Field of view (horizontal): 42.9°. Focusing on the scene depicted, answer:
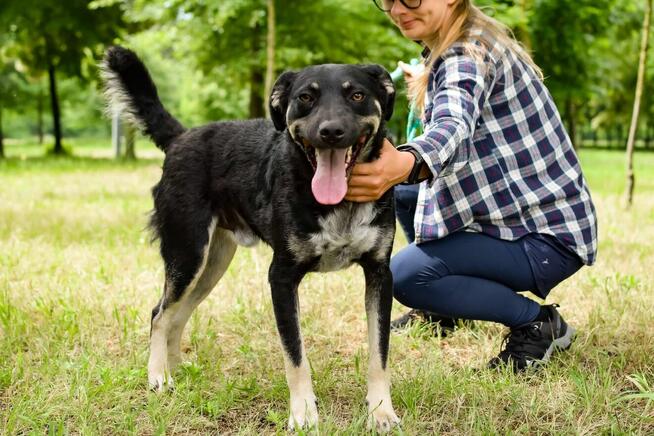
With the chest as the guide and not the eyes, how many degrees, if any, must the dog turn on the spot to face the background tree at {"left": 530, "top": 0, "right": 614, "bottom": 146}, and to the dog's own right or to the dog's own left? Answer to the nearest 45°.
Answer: approximately 90° to the dog's own left

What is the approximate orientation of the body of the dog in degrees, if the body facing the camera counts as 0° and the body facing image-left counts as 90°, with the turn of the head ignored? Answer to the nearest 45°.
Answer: approximately 315°

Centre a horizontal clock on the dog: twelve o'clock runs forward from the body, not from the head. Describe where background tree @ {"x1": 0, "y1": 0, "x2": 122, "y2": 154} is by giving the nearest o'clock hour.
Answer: The background tree is roughly at 7 o'clock from the dog.

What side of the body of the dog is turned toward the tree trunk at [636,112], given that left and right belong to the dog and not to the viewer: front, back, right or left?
left

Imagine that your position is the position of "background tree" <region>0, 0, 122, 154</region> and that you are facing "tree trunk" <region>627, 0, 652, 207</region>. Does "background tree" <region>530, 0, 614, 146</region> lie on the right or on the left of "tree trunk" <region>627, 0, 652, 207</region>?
left
